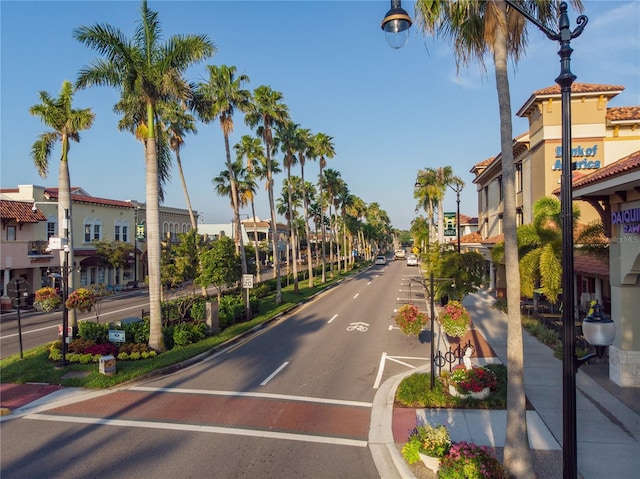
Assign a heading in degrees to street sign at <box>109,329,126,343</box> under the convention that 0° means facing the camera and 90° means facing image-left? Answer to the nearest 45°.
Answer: approximately 0°

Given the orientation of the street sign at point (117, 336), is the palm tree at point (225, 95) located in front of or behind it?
behind

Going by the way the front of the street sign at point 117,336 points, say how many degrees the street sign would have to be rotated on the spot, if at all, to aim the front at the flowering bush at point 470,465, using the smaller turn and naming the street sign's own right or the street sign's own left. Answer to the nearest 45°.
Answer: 0° — it already faces it

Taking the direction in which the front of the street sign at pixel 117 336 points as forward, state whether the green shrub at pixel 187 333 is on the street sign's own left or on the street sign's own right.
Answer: on the street sign's own left

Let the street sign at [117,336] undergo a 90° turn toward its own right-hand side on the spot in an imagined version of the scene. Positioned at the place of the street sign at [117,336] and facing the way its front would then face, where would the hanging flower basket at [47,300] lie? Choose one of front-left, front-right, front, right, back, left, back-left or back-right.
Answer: front-left

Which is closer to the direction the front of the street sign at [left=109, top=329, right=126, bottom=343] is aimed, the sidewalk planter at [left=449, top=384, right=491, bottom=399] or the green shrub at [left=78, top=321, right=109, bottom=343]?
the sidewalk planter
